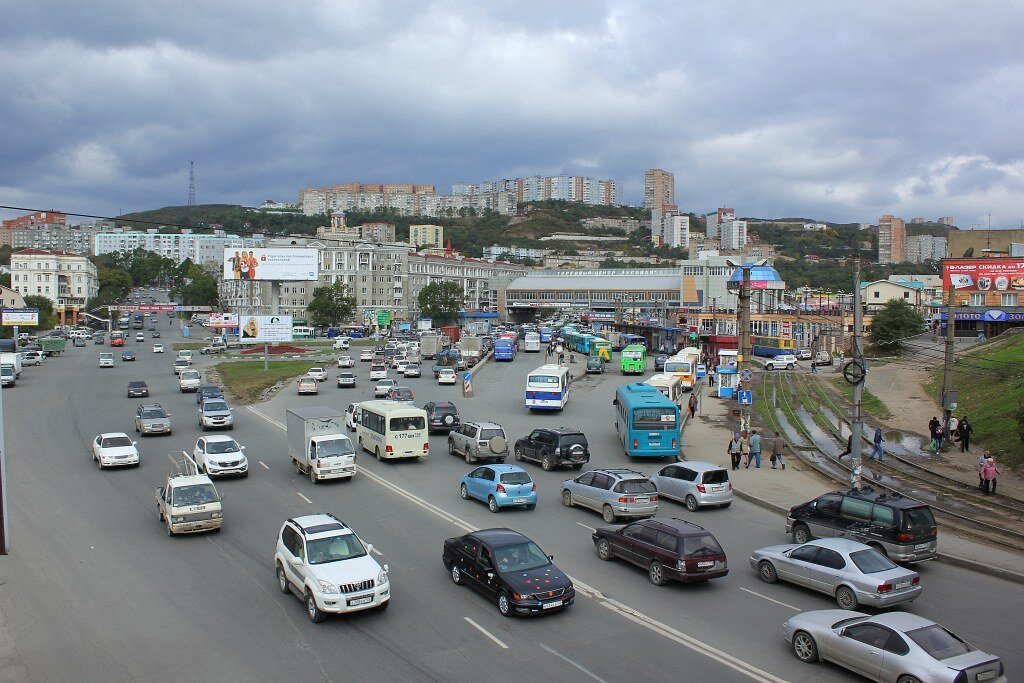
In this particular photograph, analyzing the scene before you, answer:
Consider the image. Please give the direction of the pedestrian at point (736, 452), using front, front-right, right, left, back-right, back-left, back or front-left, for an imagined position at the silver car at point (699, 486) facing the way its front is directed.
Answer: front-right

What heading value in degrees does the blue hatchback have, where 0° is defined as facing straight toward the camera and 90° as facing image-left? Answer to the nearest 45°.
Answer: approximately 135°

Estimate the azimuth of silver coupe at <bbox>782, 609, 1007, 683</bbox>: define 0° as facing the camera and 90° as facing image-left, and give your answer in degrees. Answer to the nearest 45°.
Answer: approximately 135°

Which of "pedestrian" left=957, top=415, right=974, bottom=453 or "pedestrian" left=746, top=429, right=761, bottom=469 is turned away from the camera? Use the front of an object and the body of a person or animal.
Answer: "pedestrian" left=746, top=429, right=761, bottom=469

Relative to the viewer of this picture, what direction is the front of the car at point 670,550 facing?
facing away from the viewer and to the left of the viewer

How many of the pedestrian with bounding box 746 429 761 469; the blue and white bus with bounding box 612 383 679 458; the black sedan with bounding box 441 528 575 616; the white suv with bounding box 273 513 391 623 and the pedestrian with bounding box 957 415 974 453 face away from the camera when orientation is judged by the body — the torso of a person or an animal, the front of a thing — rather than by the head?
2

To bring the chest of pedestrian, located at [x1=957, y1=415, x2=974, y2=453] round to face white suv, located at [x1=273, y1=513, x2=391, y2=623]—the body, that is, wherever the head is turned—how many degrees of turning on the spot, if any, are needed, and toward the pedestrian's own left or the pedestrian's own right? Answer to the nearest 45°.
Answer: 0° — they already face it

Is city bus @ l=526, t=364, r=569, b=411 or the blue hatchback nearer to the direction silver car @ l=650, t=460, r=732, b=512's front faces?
the city bus

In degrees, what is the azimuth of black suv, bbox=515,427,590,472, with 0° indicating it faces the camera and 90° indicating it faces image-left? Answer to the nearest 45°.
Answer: approximately 135°

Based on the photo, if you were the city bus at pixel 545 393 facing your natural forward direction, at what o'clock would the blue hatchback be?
The blue hatchback is roughly at 6 o'clock from the city bus.
